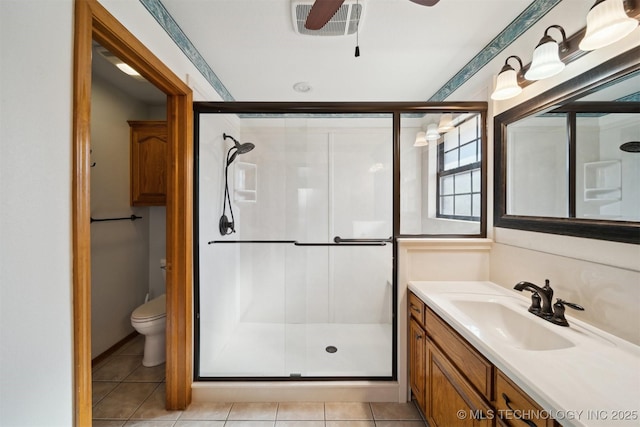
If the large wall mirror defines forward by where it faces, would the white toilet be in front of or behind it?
in front

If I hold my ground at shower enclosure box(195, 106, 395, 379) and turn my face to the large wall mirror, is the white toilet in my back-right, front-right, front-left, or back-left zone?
back-right

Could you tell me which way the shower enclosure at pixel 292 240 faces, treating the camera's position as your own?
facing the viewer

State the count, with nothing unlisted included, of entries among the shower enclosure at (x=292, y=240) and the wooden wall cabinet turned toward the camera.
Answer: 2

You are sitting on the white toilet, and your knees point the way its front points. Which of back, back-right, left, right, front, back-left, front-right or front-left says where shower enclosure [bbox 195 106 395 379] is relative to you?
left

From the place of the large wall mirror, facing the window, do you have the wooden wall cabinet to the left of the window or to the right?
left

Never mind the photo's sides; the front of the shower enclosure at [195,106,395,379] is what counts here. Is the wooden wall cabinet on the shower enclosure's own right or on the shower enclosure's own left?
on the shower enclosure's own right

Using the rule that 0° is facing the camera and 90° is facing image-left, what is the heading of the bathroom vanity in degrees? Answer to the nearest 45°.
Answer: approximately 45°

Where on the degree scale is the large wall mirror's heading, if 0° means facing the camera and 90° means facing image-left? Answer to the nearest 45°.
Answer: approximately 45°

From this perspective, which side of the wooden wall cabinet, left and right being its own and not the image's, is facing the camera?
front

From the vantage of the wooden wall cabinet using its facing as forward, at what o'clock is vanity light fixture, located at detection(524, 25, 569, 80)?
The vanity light fixture is roughly at 11 o'clock from the wooden wall cabinet.

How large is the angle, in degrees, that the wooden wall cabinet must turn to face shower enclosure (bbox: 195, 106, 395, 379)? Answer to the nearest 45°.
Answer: approximately 45° to its left
